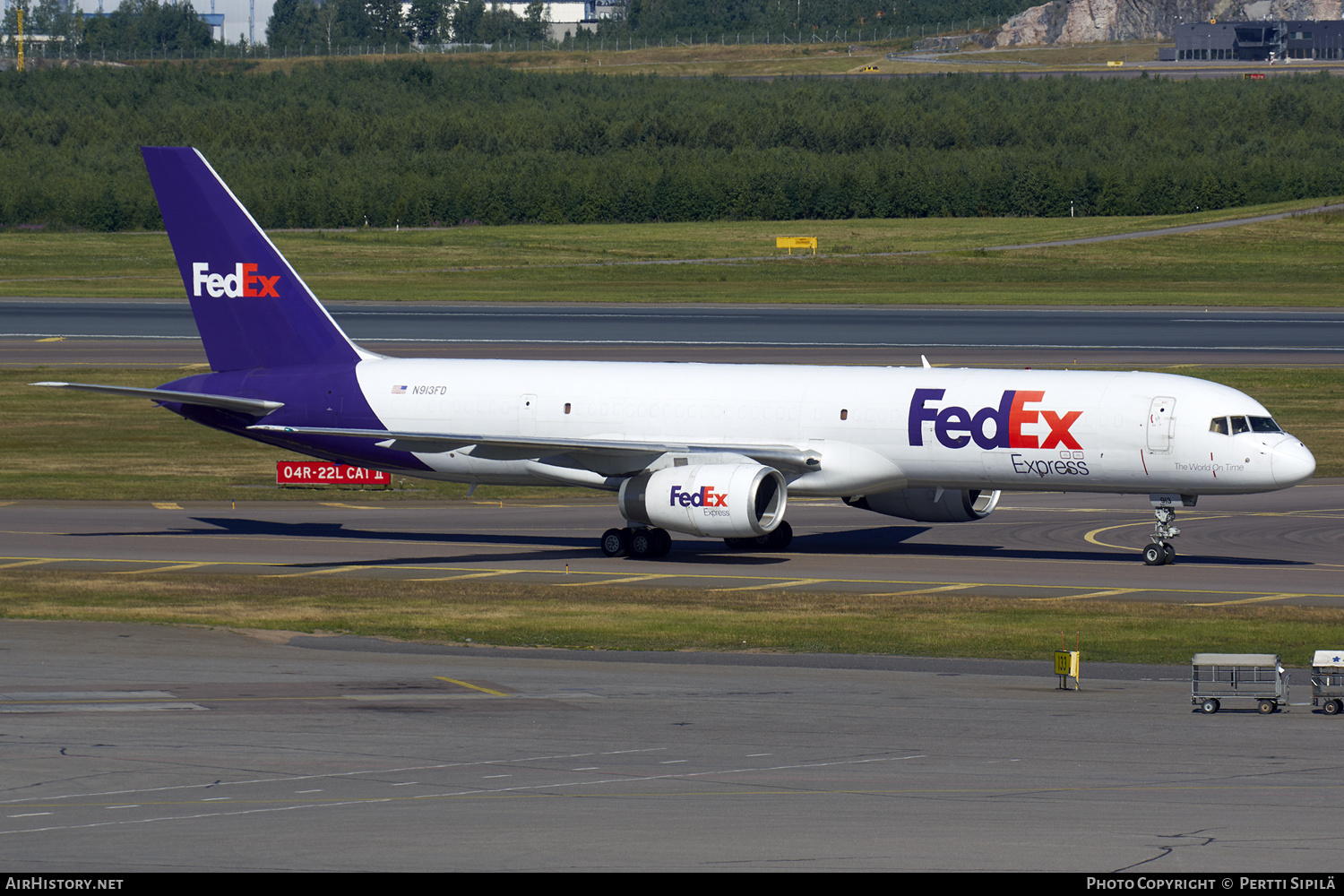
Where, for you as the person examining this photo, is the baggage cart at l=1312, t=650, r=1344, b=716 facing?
facing to the right of the viewer

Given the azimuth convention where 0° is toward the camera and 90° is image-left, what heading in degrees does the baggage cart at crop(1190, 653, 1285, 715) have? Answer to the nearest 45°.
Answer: approximately 270°

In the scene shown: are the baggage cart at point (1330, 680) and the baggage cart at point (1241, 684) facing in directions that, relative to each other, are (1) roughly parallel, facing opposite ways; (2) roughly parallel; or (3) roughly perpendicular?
roughly parallel

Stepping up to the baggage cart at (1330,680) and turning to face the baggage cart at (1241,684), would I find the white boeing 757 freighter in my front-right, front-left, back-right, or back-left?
front-right

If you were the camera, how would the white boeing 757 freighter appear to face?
facing the viewer and to the right of the viewer

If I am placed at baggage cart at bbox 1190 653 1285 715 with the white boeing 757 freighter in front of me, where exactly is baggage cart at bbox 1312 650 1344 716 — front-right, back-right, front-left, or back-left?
back-right

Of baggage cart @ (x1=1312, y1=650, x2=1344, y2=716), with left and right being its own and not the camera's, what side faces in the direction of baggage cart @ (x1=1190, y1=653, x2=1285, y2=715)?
back

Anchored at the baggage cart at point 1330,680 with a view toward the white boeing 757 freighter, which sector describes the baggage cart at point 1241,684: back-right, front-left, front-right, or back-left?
front-left
